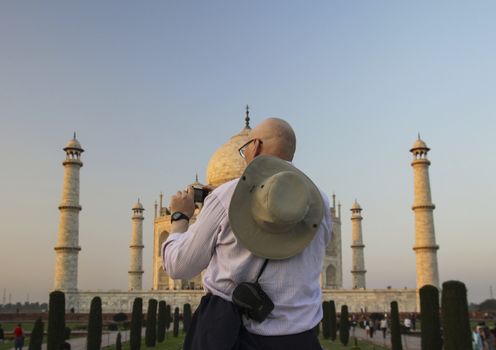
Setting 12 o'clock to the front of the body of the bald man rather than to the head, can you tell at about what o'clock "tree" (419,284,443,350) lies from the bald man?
The tree is roughly at 2 o'clock from the bald man.

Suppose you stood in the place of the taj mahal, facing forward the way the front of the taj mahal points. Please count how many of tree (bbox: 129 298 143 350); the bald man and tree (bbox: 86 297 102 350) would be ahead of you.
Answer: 3

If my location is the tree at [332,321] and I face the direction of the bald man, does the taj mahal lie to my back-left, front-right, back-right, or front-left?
back-right

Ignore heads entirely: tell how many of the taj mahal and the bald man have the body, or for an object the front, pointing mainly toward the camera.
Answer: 1

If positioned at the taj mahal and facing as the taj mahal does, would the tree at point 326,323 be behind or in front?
in front

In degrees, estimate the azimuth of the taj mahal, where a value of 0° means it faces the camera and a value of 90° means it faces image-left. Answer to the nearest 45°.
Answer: approximately 0°

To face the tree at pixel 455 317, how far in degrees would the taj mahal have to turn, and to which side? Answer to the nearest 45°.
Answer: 0° — it already faces it

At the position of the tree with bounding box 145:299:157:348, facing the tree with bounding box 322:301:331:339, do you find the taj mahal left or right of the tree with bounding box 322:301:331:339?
left

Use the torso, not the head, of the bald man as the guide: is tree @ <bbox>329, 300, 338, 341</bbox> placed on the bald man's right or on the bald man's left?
on the bald man's right

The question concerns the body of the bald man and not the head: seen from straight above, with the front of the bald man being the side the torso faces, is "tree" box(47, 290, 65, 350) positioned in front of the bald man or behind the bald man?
in front

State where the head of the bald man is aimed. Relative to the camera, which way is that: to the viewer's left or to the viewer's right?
to the viewer's left

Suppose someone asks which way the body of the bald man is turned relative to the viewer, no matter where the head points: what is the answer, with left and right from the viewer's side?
facing away from the viewer and to the left of the viewer

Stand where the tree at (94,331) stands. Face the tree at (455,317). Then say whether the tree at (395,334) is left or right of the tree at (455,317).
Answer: left
